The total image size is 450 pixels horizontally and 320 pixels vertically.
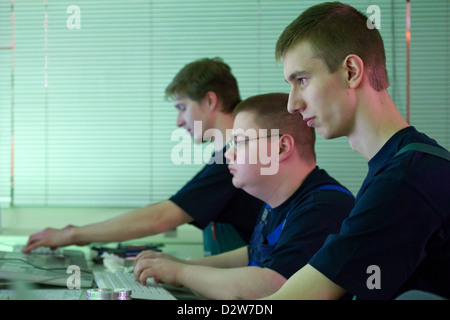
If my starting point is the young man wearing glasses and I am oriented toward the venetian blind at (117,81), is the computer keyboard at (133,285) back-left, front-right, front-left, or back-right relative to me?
front-left

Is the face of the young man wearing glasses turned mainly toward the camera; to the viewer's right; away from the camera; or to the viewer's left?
to the viewer's left

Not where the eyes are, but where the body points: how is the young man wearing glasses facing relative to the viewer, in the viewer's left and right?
facing to the left of the viewer

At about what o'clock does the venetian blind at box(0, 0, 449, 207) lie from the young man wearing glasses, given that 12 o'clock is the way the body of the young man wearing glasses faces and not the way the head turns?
The venetian blind is roughly at 2 o'clock from the young man wearing glasses.
